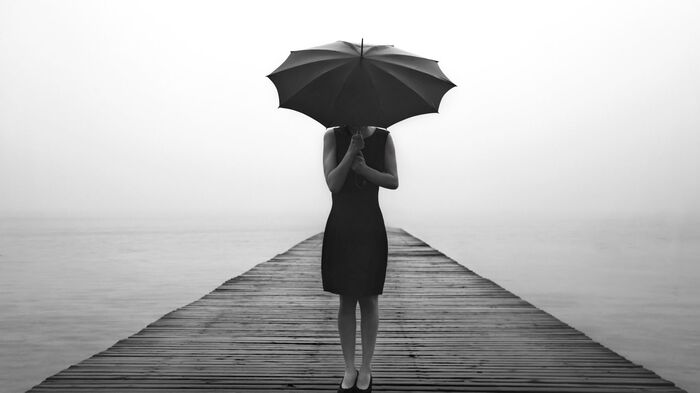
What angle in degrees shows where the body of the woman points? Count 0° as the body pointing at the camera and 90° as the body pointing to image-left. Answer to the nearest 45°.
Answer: approximately 0°
